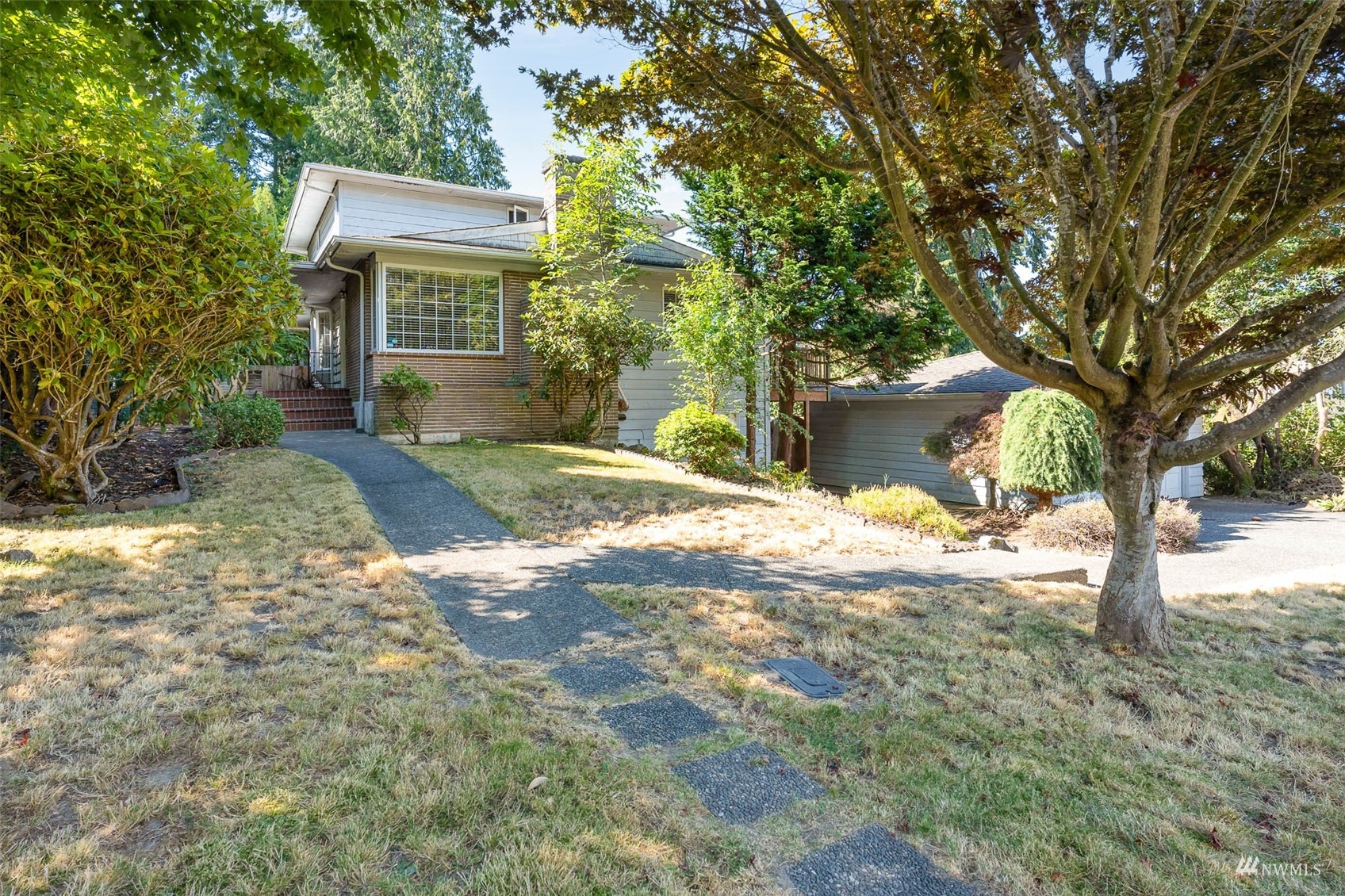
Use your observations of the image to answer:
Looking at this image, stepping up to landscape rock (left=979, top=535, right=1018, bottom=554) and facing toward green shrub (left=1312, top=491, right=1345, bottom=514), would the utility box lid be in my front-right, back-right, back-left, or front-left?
back-right

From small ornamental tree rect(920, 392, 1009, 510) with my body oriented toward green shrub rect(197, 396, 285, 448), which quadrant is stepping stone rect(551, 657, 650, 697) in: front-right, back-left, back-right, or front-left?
front-left

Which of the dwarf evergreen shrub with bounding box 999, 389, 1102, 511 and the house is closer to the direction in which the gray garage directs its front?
the dwarf evergreen shrub

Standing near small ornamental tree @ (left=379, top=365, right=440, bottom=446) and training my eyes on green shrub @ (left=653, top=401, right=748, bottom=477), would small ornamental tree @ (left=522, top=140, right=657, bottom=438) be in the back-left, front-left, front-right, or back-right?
front-left

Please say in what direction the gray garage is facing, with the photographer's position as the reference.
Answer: facing the viewer and to the right of the viewer

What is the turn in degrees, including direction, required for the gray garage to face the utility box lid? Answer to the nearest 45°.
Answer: approximately 45° to its right
